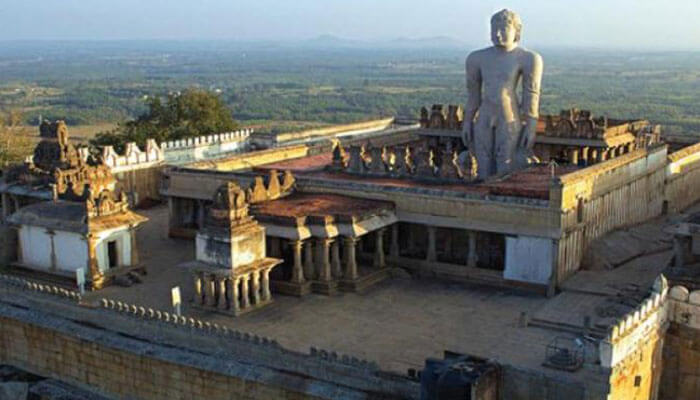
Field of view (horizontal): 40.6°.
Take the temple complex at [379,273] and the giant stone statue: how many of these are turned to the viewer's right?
0

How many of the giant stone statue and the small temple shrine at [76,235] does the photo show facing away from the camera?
0

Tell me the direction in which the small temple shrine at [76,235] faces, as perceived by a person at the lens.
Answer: facing the viewer and to the right of the viewer
